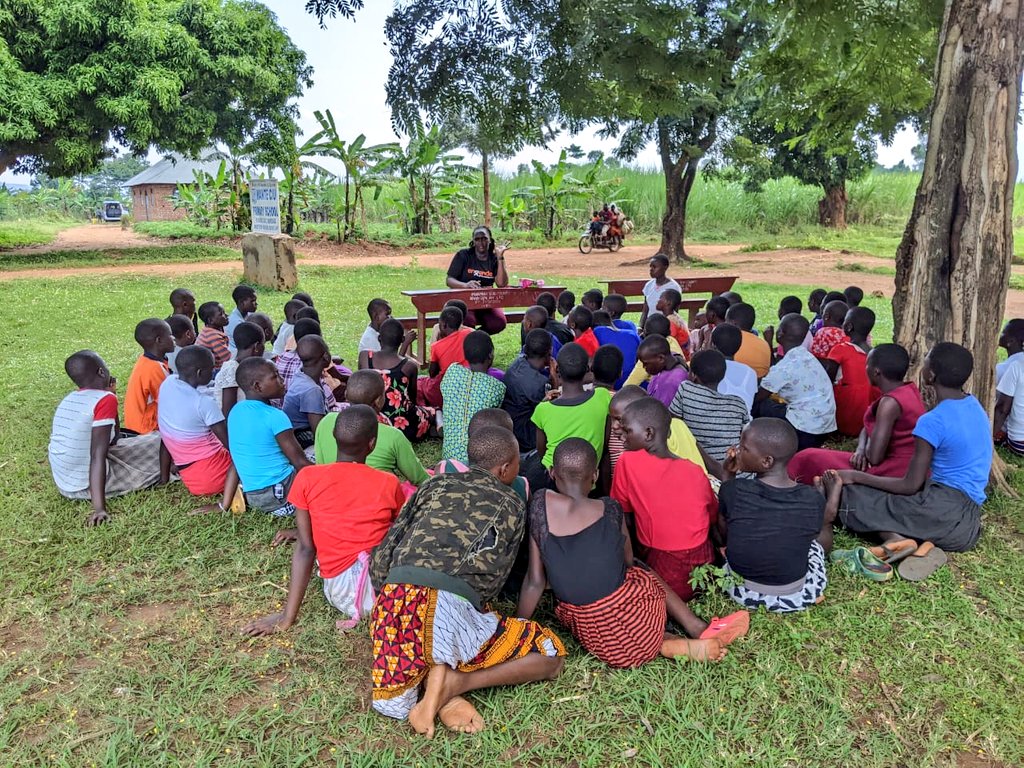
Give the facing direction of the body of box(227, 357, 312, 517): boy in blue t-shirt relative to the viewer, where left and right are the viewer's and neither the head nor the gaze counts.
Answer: facing away from the viewer and to the right of the viewer

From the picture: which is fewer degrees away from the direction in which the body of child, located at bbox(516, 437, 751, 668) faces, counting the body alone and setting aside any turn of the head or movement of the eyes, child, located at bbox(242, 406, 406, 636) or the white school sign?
the white school sign

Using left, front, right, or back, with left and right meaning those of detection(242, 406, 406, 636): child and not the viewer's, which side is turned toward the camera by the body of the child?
back

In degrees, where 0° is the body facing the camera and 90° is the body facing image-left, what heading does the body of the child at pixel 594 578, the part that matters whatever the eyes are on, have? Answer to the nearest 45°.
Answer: approximately 180°

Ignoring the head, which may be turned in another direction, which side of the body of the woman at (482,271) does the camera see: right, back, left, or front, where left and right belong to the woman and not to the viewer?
front

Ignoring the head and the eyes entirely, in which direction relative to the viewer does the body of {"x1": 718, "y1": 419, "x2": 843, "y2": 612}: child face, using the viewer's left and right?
facing away from the viewer

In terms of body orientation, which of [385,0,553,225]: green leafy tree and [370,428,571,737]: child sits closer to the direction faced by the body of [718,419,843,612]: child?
the green leafy tree

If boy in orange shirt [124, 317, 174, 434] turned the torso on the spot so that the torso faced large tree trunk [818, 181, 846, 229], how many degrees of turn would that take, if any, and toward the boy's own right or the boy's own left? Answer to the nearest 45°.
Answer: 0° — they already face it

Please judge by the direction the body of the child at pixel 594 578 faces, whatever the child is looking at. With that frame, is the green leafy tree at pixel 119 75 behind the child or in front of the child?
in front

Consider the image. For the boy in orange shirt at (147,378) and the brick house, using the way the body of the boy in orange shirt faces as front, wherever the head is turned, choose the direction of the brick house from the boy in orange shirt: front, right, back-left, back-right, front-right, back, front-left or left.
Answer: front-left

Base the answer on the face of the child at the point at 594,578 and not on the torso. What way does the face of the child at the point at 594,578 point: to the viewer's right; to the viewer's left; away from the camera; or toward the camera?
away from the camera

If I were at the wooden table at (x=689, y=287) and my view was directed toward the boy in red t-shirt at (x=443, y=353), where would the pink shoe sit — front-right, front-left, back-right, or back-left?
front-left

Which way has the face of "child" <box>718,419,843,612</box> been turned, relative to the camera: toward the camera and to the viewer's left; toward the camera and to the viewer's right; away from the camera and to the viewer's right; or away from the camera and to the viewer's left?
away from the camera and to the viewer's left
